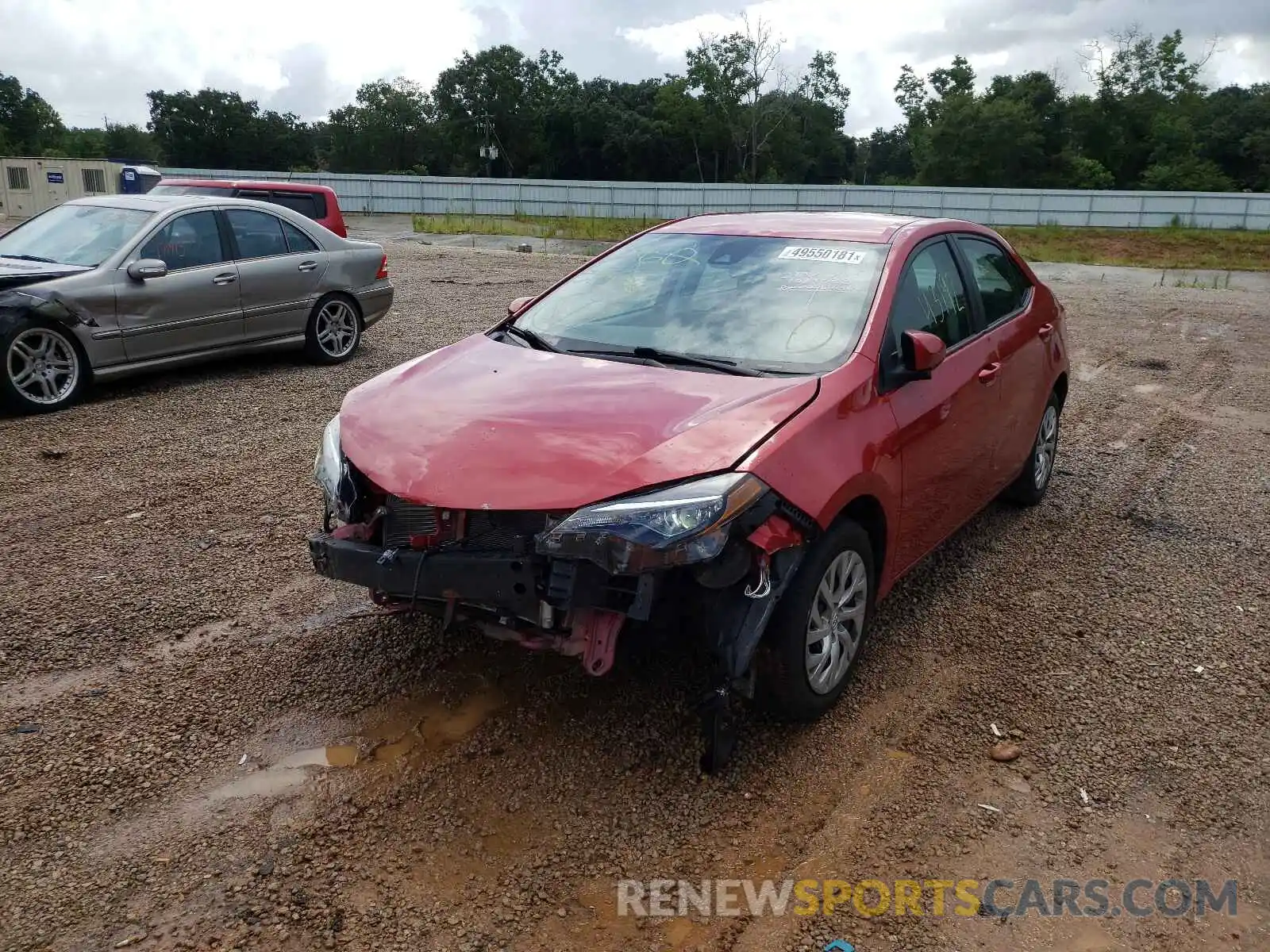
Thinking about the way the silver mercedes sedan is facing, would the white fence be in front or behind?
behind

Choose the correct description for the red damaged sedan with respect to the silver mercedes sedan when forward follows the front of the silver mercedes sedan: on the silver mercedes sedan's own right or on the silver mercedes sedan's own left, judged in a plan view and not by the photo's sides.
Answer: on the silver mercedes sedan's own left

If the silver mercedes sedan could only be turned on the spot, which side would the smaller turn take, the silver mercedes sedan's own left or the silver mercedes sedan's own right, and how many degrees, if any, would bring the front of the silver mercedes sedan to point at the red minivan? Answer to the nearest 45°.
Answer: approximately 135° to the silver mercedes sedan's own right

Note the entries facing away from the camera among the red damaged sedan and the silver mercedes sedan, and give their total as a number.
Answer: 0

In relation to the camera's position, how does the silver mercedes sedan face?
facing the viewer and to the left of the viewer

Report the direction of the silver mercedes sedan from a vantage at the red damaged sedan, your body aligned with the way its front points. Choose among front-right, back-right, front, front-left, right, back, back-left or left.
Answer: right

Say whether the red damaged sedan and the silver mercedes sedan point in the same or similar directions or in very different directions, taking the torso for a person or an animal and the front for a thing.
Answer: same or similar directions

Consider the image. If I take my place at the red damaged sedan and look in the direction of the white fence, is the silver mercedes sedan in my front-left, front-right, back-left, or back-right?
front-left

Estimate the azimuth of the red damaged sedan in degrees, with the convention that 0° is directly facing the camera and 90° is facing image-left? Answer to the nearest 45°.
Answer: approximately 45°

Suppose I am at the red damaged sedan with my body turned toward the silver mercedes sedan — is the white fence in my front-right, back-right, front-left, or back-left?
front-right

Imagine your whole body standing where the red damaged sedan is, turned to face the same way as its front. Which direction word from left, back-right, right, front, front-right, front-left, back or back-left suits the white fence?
back-right

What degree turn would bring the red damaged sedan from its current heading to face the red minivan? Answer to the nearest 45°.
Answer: approximately 90° to its right
